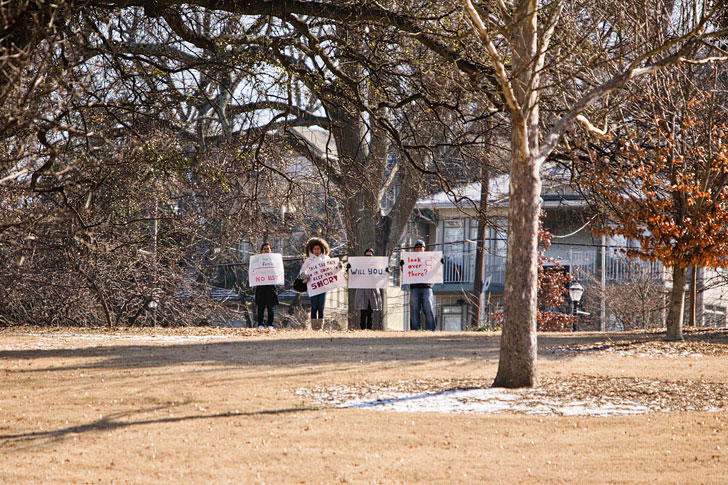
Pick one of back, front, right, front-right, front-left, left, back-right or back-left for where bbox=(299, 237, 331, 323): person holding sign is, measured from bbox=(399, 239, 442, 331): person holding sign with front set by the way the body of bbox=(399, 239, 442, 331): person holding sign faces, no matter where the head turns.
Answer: right

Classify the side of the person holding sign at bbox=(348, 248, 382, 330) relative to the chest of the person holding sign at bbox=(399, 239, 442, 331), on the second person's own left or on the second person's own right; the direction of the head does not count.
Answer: on the second person's own right

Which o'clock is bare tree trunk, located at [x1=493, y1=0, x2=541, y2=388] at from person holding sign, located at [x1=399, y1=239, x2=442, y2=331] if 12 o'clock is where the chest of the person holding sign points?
The bare tree trunk is roughly at 12 o'clock from the person holding sign.

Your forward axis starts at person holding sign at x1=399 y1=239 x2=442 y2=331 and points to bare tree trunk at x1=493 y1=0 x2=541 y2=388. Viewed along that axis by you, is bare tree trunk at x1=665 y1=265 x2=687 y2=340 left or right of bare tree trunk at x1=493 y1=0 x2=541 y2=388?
left

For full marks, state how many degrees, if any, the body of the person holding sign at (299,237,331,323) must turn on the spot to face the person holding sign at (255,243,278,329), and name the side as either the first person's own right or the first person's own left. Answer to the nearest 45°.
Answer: approximately 90° to the first person's own right

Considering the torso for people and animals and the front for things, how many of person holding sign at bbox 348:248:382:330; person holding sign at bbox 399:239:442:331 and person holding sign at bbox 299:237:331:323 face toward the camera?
3

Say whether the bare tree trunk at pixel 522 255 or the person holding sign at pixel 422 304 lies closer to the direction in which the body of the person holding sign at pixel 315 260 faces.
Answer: the bare tree trunk
